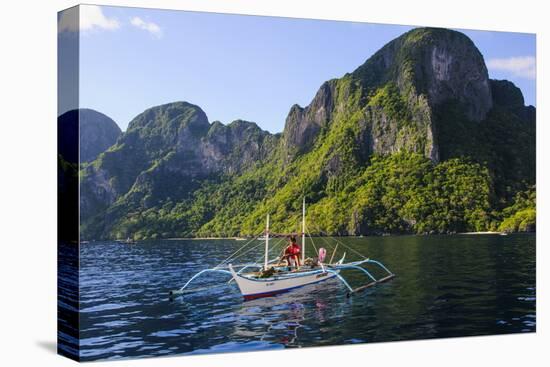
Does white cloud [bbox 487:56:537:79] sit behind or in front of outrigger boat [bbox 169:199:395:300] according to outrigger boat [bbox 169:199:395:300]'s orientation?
behind

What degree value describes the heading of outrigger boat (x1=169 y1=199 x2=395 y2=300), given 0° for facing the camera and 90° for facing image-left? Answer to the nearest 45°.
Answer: approximately 45°
